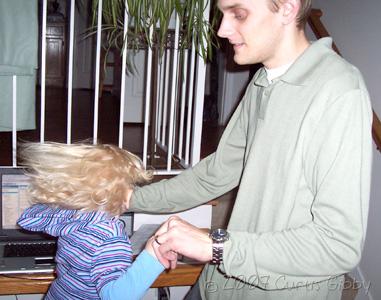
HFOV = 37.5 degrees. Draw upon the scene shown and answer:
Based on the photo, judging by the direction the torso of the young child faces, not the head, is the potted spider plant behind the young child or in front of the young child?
in front

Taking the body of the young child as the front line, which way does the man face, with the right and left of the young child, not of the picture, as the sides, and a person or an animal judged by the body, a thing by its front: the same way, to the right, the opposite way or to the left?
the opposite way

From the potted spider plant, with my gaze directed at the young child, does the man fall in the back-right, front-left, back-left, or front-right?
front-left

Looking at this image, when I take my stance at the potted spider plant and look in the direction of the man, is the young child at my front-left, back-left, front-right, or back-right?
front-right

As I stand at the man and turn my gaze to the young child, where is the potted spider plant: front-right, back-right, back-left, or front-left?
front-right

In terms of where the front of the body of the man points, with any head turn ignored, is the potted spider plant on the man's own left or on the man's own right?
on the man's own right

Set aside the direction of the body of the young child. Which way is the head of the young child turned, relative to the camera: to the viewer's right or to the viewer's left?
to the viewer's right

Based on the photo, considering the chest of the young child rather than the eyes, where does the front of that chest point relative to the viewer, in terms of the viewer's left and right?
facing away from the viewer and to the right of the viewer

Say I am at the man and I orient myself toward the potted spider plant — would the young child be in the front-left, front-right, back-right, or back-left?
front-left
